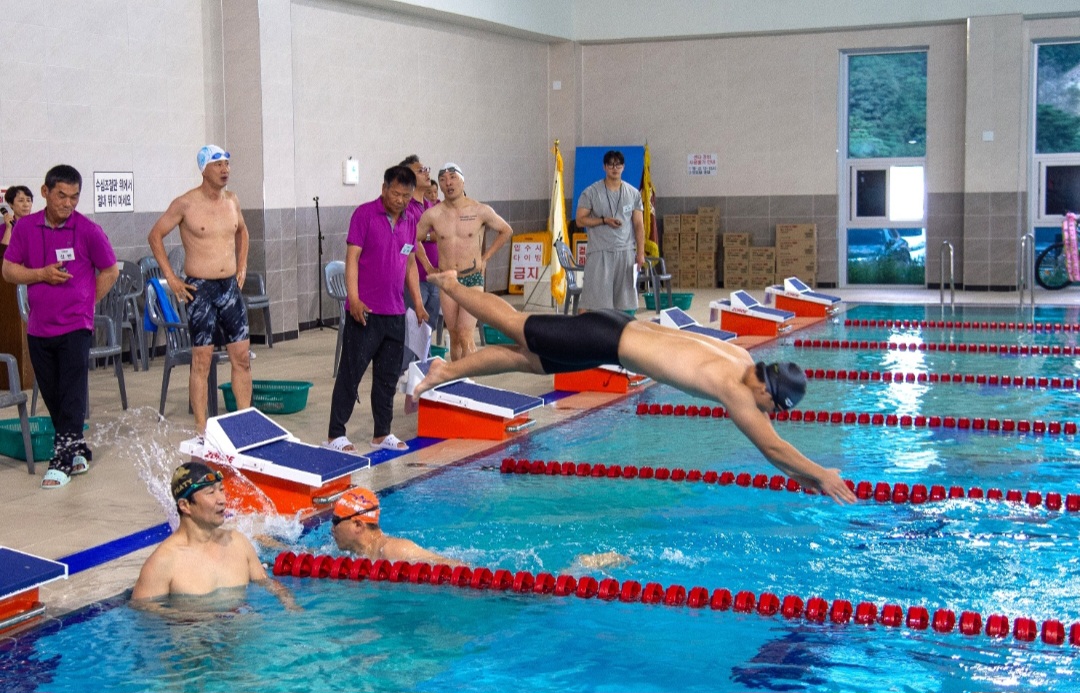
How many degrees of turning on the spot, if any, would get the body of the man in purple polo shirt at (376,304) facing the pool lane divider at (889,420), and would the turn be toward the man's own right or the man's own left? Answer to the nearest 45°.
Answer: approximately 45° to the man's own left

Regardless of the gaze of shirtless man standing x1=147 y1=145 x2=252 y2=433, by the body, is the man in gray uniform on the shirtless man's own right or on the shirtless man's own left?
on the shirtless man's own left

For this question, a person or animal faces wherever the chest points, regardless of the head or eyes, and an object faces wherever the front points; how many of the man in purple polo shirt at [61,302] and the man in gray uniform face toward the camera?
2

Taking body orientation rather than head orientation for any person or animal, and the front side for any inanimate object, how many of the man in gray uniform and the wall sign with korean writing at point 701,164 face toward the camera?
2

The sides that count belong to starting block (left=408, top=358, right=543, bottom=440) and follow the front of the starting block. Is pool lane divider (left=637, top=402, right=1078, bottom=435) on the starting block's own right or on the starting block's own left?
on the starting block's own left

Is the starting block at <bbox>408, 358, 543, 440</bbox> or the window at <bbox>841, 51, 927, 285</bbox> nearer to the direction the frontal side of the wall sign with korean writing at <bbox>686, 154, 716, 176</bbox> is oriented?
the starting block

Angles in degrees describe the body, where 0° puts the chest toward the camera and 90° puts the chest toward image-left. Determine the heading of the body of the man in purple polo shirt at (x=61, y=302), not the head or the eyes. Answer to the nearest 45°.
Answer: approximately 0°
